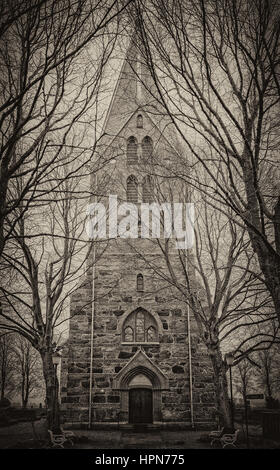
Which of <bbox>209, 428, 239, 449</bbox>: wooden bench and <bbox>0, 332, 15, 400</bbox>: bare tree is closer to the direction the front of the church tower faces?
the wooden bench

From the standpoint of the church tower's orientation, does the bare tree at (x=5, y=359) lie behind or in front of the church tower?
behind

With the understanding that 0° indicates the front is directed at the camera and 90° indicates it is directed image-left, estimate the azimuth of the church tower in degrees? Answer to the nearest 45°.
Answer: approximately 0°

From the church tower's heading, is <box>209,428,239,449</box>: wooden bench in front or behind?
in front

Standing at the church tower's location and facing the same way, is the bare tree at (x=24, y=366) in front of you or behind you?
behind
